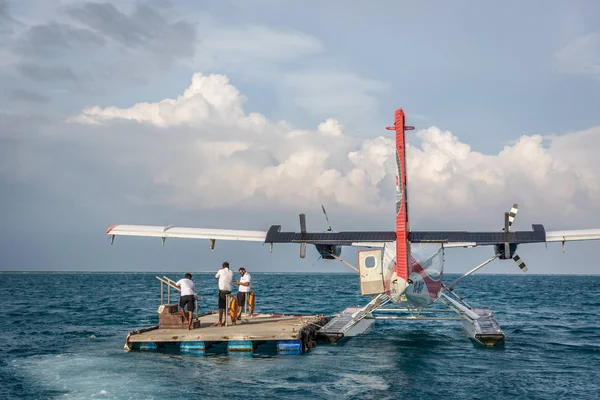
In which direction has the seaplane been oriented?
away from the camera

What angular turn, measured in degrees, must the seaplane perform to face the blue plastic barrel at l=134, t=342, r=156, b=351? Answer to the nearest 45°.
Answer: approximately 135° to its left
